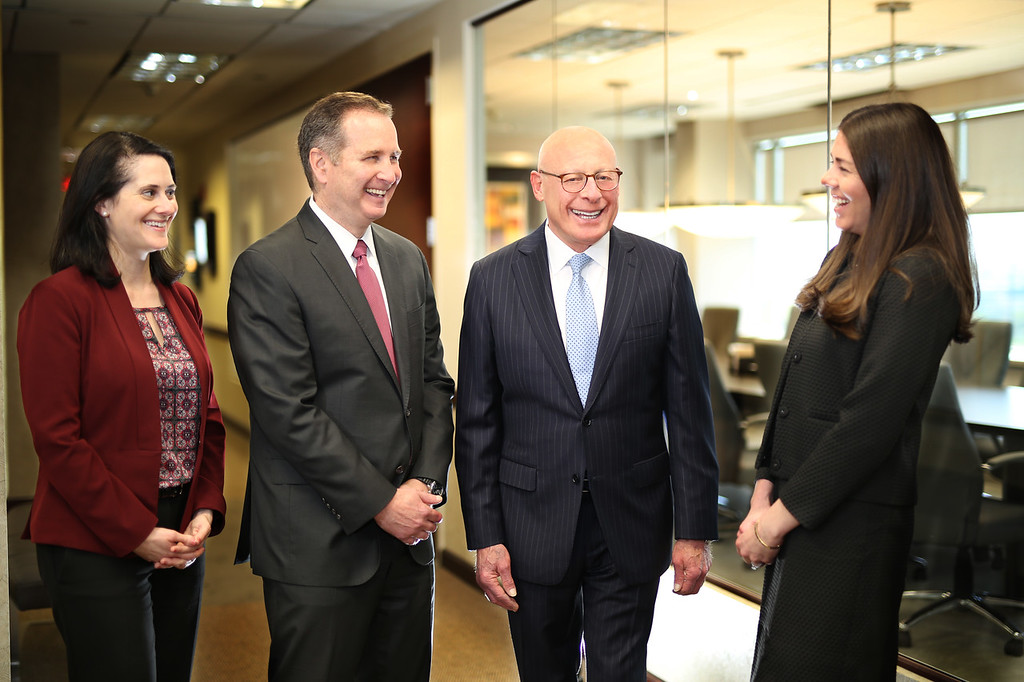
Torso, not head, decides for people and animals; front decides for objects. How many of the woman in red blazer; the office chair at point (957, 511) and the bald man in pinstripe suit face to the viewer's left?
0

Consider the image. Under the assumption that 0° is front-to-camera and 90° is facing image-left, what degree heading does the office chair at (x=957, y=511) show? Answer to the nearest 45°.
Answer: approximately 225°

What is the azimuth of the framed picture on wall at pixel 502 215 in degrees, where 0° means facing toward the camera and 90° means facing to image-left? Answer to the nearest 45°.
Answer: approximately 315°

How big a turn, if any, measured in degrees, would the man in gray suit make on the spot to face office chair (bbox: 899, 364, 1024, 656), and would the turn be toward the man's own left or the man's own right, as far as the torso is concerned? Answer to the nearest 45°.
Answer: approximately 45° to the man's own left

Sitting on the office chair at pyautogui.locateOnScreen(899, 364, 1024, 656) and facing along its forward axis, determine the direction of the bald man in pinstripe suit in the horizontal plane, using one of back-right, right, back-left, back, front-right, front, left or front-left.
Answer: back

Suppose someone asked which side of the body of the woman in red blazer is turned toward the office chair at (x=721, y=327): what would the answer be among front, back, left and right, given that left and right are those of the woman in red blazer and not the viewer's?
left

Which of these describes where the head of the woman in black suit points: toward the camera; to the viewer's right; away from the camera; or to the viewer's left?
to the viewer's left

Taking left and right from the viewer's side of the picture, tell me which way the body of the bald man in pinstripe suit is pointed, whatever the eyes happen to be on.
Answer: facing the viewer

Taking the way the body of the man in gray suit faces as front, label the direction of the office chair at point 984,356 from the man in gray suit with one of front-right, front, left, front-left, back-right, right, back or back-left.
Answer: front-left

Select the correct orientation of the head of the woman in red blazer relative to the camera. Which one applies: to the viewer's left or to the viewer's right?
to the viewer's right

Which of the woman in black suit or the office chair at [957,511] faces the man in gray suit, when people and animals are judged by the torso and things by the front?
the woman in black suit

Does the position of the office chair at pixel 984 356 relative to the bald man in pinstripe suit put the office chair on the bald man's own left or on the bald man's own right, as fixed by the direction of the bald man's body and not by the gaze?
on the bald man's own left

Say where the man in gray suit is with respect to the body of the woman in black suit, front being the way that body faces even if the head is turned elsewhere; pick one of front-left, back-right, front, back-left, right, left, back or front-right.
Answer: front

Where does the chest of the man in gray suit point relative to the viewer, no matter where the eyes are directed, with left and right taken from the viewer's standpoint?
facing the viewer and to the right of the viewer

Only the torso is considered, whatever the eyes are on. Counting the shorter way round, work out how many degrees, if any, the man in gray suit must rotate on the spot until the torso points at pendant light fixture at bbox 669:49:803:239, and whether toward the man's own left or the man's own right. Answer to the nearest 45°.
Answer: approximately 90° to the man's own left
